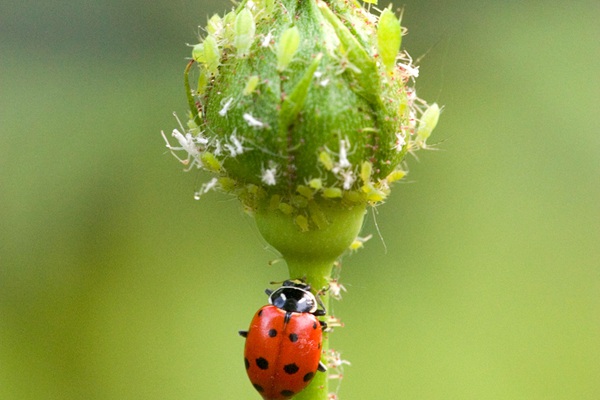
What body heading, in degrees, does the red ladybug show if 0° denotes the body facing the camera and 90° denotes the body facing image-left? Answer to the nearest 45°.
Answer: approximately 180°
